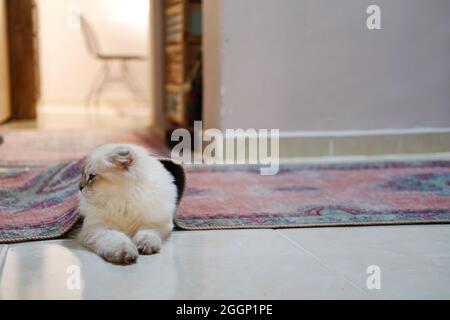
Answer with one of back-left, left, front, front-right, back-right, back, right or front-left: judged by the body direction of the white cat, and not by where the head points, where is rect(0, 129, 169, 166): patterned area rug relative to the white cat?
back

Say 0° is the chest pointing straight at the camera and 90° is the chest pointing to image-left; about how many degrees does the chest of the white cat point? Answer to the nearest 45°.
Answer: approximately 0°
